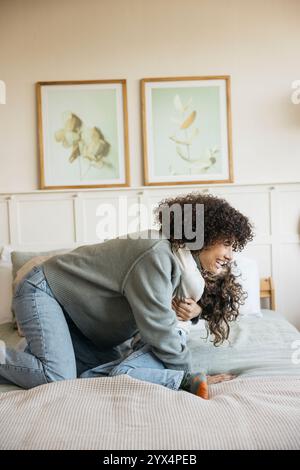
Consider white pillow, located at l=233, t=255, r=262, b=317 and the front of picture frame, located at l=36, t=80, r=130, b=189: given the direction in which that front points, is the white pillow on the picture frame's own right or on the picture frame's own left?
on the picture frame's own left

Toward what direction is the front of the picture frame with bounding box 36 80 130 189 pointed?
toward the camera

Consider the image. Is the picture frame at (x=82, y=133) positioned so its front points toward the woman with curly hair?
yes

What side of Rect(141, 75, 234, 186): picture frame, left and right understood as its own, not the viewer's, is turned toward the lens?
front

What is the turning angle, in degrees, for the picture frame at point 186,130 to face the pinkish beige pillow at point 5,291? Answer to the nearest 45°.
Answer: approximately 90° to its right

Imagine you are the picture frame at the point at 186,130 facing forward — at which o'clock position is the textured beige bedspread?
The textured beige bedspread is roughly at 12 o'clock from the picture frame.

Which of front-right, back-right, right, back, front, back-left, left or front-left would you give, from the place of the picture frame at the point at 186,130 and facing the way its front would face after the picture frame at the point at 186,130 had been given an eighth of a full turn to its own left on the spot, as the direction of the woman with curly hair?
front-right

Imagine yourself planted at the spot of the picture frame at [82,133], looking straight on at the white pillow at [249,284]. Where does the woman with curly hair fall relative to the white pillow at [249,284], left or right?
right

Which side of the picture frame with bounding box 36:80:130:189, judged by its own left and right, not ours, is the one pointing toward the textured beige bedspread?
front

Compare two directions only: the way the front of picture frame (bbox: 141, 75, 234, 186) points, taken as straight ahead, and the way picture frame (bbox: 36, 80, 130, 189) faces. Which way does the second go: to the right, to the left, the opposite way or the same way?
the same way

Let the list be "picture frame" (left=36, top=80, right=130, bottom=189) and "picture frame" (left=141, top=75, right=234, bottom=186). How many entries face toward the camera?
2
